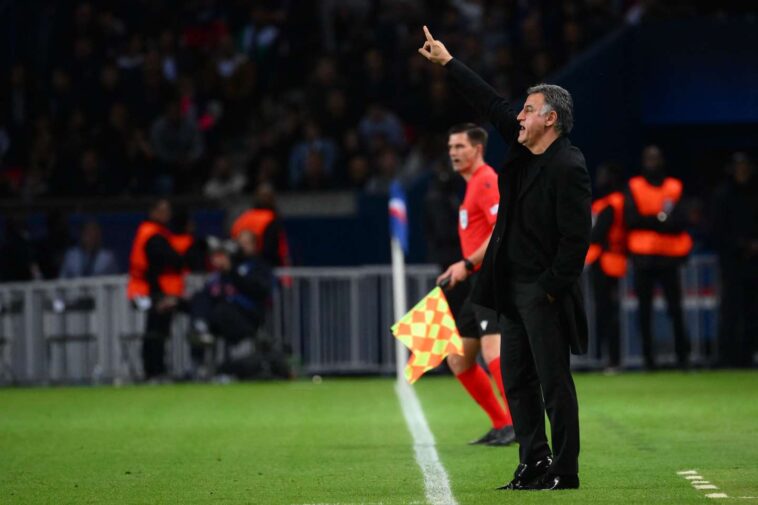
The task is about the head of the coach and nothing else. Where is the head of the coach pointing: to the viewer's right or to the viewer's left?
to the viewer's left

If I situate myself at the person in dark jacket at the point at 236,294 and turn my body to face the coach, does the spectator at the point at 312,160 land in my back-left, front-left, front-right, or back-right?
back-left

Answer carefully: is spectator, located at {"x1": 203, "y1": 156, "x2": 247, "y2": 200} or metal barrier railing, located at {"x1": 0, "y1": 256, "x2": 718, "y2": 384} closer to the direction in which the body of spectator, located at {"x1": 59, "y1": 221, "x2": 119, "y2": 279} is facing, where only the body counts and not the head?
the metal barrier railing

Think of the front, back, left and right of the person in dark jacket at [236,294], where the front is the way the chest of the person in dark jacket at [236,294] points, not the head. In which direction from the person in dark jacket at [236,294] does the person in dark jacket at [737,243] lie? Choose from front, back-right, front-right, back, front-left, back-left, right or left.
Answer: back-left
